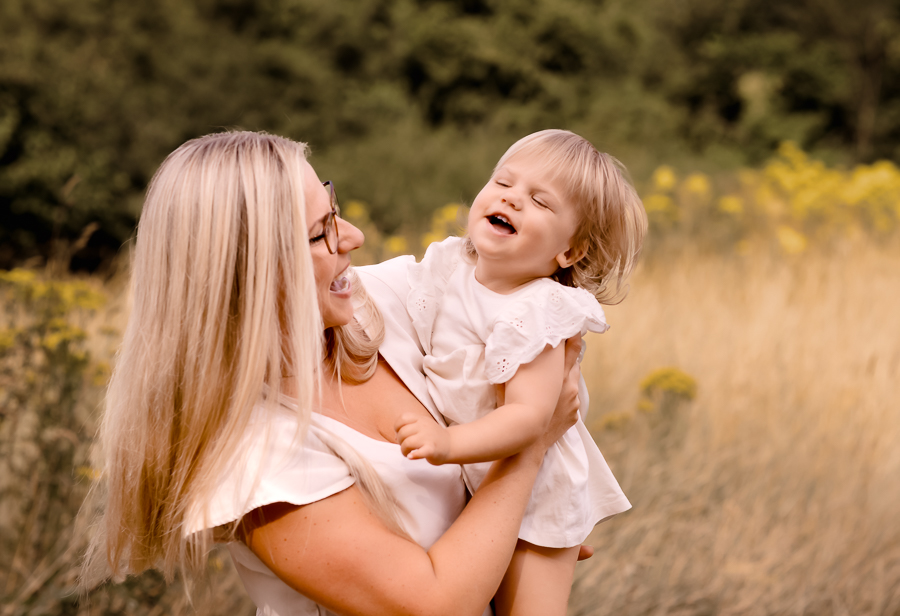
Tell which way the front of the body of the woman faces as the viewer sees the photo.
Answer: to the viewer's right

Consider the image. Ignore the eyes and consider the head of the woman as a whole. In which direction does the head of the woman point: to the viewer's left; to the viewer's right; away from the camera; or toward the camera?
to the viewer's right

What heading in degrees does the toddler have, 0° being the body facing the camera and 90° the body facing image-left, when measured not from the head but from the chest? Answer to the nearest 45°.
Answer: approximately 45°
